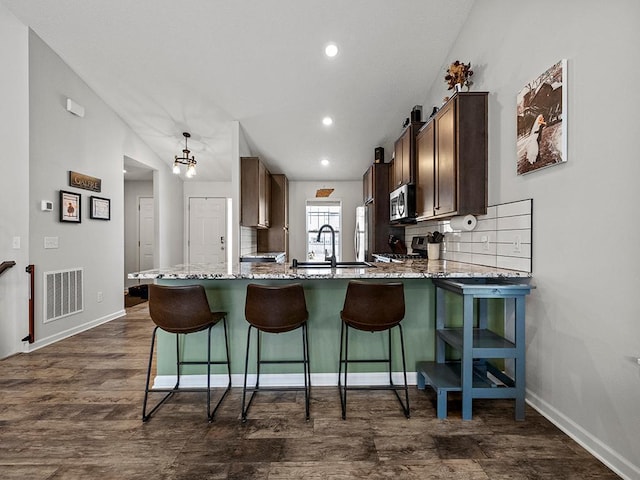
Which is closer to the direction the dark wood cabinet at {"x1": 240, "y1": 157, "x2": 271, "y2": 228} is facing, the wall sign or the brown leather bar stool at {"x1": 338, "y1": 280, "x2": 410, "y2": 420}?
the brown leather bar stool

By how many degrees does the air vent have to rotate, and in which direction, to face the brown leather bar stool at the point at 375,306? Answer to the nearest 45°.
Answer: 0° — it already faces it

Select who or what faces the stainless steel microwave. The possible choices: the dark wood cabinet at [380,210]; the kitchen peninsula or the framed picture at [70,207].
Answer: the framed picture

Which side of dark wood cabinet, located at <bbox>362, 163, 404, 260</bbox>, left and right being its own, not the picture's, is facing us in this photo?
left

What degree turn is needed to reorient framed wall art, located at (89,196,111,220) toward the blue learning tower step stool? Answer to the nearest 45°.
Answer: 0° — it already faces it
